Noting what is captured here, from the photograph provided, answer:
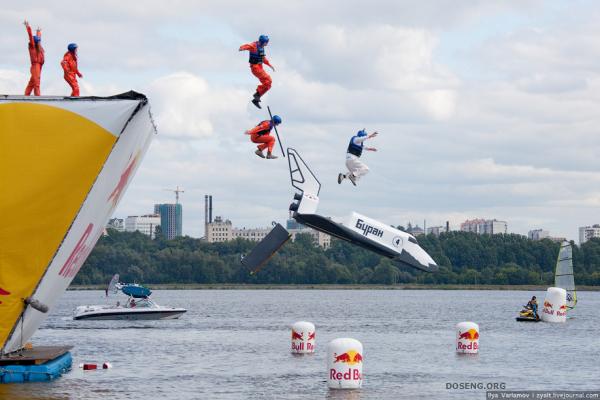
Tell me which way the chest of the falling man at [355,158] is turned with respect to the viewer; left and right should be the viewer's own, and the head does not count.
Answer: facing to the right of the viewer

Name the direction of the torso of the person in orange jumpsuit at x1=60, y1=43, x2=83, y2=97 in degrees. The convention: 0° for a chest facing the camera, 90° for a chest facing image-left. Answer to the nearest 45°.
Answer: approximately 270°

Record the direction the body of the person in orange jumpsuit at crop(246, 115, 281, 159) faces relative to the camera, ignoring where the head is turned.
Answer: to the viewer's right

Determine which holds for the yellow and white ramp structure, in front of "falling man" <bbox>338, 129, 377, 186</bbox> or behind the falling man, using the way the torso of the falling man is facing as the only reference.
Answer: behind

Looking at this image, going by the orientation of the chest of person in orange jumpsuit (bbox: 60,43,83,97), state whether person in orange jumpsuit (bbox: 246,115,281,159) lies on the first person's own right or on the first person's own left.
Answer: on the first person's own right
